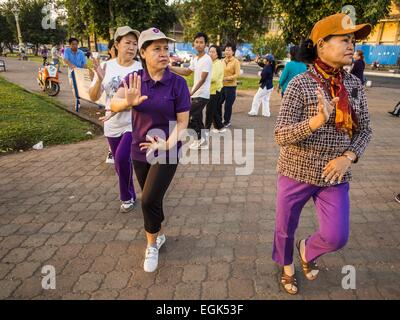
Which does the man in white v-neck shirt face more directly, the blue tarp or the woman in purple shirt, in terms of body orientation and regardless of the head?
the woman in purple shirt

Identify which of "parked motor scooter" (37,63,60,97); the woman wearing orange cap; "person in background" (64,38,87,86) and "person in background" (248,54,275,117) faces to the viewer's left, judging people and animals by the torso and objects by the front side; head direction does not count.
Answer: "person in background" (248,54,275,117)

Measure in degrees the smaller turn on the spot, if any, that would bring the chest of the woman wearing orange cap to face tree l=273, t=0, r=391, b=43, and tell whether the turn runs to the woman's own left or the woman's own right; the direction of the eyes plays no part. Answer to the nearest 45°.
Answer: approximately 135° to the woman's own left

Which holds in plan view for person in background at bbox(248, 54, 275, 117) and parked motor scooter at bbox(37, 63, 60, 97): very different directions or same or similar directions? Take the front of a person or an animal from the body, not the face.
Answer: very different directions

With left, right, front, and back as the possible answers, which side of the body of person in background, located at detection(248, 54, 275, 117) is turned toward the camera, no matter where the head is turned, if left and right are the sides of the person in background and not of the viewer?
left

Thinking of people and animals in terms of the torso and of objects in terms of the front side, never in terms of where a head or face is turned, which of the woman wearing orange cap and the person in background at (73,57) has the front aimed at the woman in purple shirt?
the person in background

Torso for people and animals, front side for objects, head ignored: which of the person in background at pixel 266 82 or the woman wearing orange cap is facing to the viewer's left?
the person in background

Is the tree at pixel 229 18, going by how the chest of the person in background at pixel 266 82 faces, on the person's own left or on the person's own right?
on the person's own right

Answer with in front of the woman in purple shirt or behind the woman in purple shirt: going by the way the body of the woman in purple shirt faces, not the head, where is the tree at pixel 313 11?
behind

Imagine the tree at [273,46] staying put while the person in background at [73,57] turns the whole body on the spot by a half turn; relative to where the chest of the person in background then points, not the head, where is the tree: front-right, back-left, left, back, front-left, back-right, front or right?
front-right
